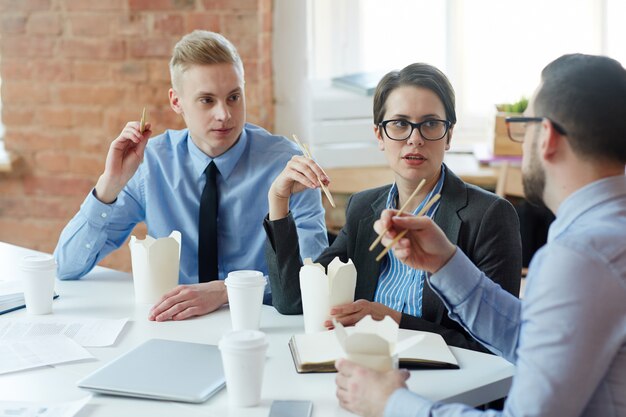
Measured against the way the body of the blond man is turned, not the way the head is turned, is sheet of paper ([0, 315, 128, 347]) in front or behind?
in front

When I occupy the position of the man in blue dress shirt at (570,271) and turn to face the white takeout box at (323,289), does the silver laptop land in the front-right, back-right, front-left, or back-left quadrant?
front-left

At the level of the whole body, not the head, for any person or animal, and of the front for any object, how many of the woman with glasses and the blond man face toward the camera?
2

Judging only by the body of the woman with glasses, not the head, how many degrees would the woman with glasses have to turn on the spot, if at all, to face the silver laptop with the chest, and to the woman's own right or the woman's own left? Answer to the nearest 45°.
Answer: approximately 45° to the woman's own right

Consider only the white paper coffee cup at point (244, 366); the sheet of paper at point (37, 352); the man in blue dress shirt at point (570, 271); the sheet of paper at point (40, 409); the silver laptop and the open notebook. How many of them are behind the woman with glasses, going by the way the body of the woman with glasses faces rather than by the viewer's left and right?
0

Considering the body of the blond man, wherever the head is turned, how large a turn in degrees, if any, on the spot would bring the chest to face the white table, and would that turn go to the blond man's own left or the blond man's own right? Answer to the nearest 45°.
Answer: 0° — they already face it

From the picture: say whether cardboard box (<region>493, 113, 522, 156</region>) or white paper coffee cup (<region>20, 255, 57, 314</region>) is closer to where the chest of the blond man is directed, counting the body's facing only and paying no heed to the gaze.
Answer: the white paper coffee cup

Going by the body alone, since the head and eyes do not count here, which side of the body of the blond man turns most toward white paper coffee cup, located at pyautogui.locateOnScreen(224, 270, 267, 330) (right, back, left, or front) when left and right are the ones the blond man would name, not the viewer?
front

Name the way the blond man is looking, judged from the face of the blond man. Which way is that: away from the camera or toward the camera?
toward the camera

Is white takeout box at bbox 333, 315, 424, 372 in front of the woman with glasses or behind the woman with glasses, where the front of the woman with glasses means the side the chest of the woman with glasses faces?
in front

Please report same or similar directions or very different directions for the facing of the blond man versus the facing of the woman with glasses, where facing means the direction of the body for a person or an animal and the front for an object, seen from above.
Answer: same or similar directions

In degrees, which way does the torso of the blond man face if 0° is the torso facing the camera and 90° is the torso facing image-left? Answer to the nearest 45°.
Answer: approximately 0°

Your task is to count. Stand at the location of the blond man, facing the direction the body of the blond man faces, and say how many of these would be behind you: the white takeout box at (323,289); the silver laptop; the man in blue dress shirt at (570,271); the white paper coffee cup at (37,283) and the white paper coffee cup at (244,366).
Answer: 0

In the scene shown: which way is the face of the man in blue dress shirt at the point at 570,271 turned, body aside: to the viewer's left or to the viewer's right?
to the viewer's left

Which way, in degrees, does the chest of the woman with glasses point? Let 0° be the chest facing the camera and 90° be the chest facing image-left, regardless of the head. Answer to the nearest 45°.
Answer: approximately 0°
